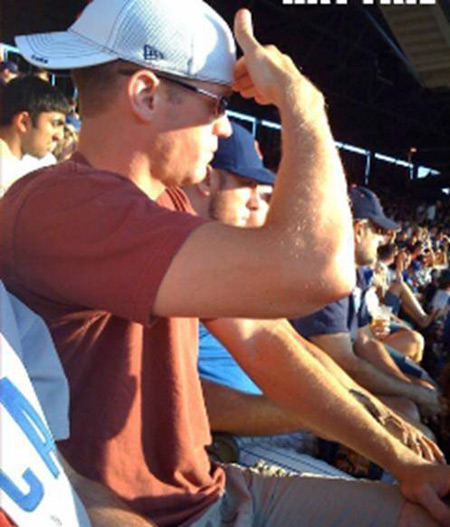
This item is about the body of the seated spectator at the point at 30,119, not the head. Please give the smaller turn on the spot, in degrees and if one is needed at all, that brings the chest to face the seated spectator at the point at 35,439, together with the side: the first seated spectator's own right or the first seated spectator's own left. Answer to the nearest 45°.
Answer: approximately 90° to the first seated spectator's own right

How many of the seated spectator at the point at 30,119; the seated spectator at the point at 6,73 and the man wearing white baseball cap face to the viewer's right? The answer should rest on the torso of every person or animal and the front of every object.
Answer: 3

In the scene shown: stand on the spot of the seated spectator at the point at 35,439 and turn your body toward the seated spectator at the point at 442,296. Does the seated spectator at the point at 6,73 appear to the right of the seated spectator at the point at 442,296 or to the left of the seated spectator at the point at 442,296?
left

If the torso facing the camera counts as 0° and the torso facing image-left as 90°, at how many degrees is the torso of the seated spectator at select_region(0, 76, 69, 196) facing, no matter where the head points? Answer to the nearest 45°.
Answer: approximately 270°

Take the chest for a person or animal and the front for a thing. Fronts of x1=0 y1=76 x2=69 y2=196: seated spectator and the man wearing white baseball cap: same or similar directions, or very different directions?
same or similar directions

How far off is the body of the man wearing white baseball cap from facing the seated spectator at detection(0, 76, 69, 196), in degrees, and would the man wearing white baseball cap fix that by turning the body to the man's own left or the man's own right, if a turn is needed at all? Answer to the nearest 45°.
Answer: approximately 90° to the man's own left

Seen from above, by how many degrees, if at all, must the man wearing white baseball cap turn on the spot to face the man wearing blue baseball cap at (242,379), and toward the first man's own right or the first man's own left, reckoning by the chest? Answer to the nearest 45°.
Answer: approximately 90° to the first man's own left

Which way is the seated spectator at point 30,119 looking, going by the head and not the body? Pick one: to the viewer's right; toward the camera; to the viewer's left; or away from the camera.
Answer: to the viewer's right

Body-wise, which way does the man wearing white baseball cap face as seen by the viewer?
to the viewer's right

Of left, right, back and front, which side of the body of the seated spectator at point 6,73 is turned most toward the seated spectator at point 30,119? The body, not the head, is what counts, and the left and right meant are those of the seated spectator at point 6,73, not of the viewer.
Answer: right

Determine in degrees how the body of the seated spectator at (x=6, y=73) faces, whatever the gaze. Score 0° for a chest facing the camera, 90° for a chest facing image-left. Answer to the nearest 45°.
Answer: approximately 270°

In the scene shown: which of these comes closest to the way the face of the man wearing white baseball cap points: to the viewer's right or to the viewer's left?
to the viewer's right
